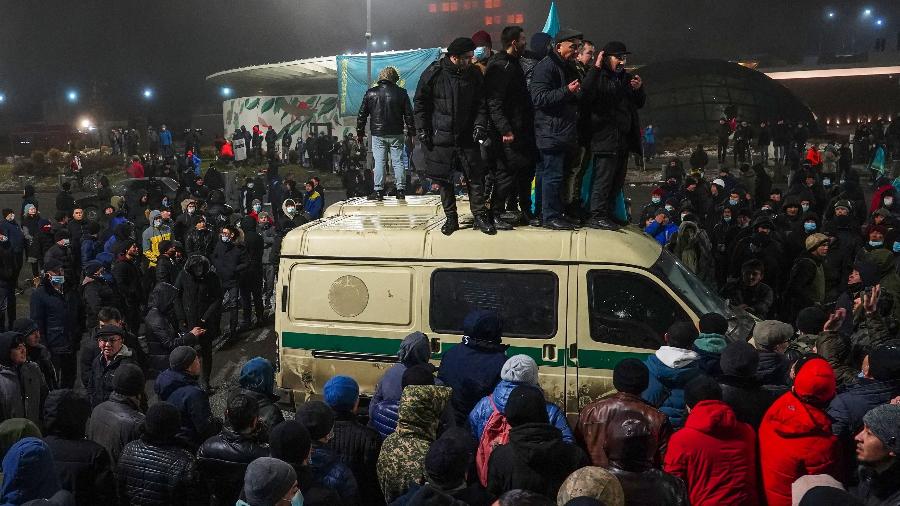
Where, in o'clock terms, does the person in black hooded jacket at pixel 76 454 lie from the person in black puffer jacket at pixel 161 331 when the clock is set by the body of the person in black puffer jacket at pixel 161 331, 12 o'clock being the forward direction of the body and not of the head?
the person in black hooded jacket at pixel 76 454 is roughly at 3 o'clock from the person in black puffer jacket at pixel 161 331.

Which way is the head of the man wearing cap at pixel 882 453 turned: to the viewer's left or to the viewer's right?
to the viewer's left

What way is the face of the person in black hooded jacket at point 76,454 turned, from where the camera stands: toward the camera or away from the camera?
away from the camera

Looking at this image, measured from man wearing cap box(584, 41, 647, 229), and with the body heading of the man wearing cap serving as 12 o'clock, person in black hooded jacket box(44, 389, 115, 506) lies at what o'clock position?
The person in black hooded jacket is roughly at 3 o'clock from the man wearing cap.

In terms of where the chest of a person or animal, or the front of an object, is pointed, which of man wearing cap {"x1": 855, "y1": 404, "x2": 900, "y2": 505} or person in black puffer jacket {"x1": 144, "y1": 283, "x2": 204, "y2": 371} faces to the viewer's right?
the person in black puffer jacket

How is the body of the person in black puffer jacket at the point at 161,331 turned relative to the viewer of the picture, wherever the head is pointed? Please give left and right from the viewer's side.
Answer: facing to the right of the viewer
